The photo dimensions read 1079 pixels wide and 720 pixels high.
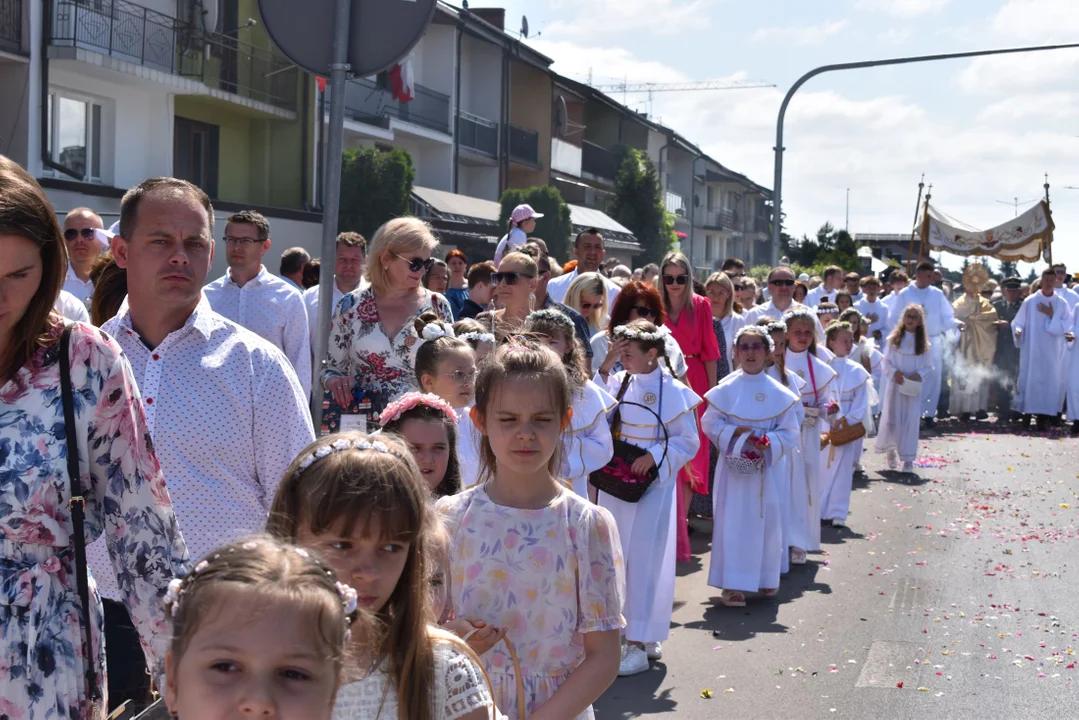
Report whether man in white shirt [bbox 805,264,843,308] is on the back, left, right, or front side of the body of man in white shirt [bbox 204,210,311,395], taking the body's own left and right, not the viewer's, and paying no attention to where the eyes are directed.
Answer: back

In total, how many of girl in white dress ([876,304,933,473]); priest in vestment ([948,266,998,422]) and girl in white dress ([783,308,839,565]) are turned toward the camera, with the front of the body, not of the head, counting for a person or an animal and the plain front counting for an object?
3

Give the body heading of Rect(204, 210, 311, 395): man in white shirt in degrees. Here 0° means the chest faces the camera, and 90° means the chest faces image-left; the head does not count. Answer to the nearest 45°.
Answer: approximately 45°

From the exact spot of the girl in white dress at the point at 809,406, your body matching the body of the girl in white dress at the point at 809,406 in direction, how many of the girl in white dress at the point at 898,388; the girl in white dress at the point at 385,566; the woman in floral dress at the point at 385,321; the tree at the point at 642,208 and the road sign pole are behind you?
2

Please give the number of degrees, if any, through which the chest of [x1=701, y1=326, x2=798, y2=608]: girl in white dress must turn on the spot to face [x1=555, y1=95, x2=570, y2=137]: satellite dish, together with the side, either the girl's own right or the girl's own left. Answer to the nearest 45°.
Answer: approximately 180°

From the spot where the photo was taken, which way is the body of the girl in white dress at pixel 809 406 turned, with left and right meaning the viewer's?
facing the viewer

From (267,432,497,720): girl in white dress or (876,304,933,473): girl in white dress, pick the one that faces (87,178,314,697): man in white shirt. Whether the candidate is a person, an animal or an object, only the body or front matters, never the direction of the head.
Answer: (876,304,933,473): girl in white dress

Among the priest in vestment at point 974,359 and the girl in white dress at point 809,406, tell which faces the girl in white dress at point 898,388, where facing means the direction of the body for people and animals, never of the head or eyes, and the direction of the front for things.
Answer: the priest in vestment

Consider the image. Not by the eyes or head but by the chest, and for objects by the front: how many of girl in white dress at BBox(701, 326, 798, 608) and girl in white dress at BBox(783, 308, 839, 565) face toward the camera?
2

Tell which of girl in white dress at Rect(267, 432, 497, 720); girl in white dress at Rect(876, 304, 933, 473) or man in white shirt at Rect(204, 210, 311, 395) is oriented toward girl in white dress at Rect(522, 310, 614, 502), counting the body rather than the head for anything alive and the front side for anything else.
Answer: girl in white dress at Rect(876, 304, 933, 473)

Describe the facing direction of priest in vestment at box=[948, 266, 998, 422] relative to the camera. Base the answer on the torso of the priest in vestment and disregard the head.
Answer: toward the camera

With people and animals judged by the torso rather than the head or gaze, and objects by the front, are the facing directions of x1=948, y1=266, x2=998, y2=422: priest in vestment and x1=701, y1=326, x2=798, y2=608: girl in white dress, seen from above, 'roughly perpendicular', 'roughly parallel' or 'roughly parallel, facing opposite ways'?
roughly parallel

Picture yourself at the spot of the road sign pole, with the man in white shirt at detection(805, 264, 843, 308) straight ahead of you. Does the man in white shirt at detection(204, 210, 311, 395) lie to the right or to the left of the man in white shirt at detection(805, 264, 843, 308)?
left

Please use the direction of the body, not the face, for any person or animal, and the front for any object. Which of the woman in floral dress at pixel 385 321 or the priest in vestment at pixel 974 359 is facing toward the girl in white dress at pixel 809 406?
the priest in vestment

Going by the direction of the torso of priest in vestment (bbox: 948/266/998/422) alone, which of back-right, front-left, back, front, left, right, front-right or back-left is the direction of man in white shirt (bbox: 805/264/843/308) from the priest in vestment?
front-right

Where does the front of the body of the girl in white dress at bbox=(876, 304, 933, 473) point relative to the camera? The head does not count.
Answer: toward the camera

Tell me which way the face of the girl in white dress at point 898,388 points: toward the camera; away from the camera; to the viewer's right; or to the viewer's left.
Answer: toward the camera

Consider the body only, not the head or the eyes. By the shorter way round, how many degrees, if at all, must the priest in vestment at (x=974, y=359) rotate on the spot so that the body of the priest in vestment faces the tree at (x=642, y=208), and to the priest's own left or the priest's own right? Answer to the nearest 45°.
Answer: approximately 135° to the priest's own right
